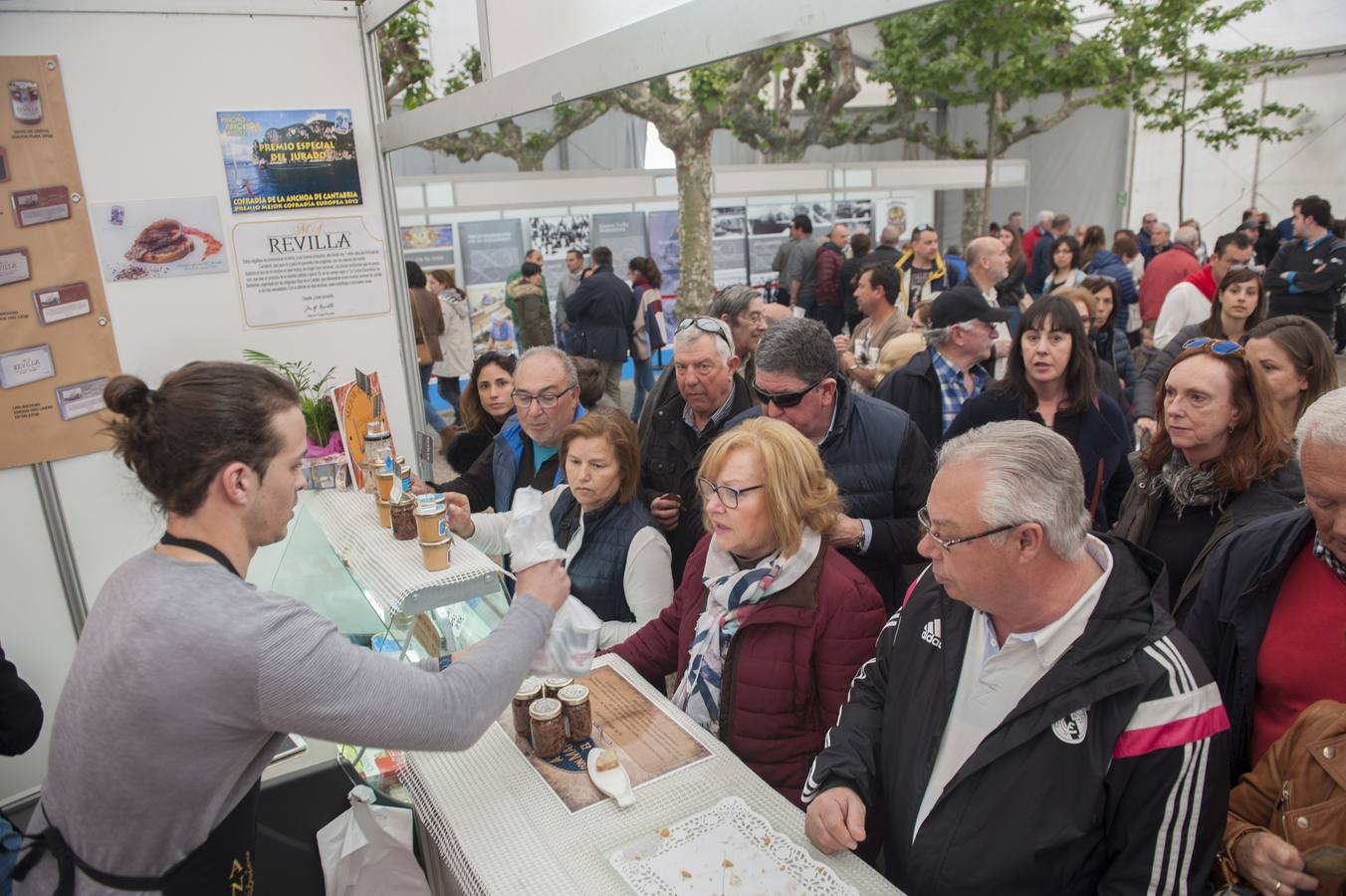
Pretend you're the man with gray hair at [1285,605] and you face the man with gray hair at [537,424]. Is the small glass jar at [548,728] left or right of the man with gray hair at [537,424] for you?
left

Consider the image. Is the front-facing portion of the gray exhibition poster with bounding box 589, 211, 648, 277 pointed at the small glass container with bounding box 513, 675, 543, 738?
yes

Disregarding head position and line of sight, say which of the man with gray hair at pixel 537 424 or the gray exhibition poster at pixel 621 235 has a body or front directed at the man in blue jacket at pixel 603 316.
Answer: the gray exhibition poster

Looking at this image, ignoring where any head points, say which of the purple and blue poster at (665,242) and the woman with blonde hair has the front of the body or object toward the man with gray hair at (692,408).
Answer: the purple and blue poster

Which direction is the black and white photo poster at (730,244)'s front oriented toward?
toward the camera

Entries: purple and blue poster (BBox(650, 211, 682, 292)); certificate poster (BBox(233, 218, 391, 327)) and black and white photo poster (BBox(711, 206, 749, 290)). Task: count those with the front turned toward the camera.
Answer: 3

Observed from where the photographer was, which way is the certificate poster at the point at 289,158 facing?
facing the viewer

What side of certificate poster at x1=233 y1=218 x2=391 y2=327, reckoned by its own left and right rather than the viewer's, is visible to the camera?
front

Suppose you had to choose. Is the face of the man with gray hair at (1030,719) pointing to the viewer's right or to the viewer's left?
to the viewer's left

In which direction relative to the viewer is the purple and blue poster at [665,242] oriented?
toward the camera

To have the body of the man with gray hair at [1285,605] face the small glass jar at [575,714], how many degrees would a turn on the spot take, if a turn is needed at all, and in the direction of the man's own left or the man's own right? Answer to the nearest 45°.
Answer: approximately 45° to the man's own right

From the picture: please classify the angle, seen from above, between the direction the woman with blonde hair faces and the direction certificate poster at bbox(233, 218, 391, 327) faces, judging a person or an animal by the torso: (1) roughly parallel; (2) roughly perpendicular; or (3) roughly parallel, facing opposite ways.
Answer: roughly perpendicular
